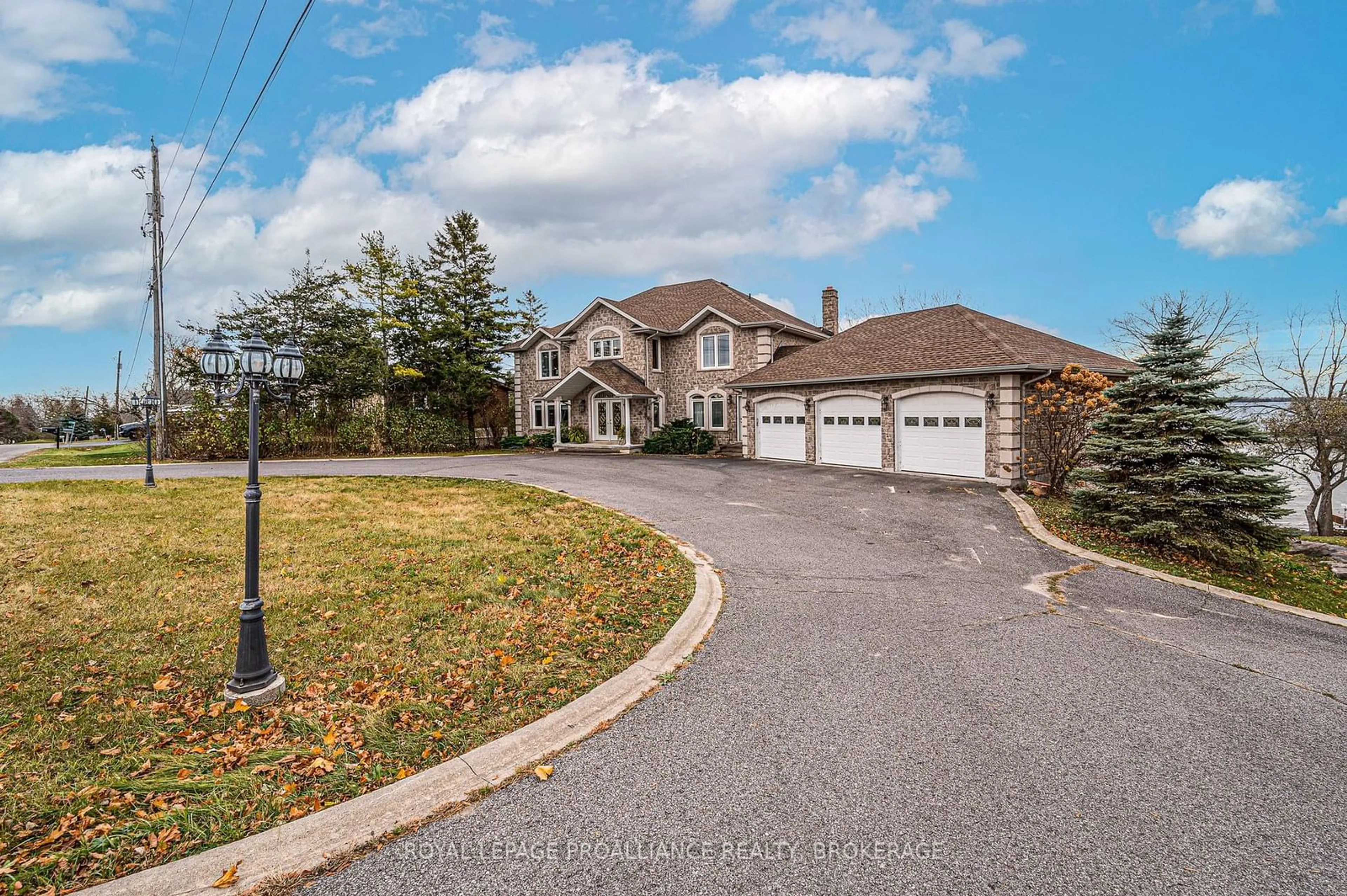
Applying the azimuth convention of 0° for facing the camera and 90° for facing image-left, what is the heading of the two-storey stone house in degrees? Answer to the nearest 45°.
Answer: approximately 45°

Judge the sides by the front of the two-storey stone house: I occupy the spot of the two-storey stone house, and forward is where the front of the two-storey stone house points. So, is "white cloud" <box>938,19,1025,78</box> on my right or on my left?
on my left

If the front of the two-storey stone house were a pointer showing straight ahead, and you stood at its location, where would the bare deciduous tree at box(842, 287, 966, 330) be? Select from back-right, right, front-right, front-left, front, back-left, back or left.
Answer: back

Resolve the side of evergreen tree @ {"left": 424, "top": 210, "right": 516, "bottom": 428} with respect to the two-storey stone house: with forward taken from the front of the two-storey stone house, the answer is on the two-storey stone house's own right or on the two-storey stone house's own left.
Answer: on the two-storey stone house's own right

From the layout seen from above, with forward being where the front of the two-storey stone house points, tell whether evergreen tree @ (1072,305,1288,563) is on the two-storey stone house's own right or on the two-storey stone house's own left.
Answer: on the two-storey stone house's own left
